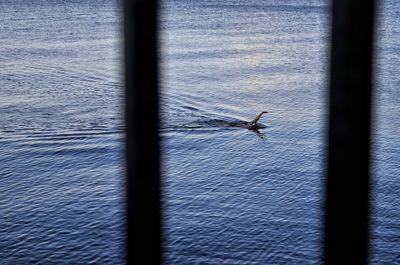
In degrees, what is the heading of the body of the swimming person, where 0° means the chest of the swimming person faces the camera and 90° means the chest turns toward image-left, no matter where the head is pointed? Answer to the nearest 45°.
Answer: approximately 270°

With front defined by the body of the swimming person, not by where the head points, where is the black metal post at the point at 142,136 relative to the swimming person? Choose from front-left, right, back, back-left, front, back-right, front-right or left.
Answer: right

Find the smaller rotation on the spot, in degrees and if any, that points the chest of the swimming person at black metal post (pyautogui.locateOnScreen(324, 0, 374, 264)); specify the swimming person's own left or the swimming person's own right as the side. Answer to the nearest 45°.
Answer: approximately 90° to the swimming person's own right
